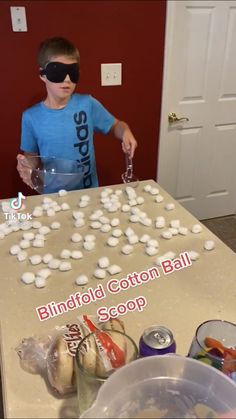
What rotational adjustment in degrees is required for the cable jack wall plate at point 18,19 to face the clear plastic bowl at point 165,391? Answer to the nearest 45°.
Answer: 0° — it already faces it

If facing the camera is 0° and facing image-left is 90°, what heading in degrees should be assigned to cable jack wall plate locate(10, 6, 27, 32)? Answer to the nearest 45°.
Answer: approximately 0°

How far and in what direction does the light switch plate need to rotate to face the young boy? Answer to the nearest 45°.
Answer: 0° — it already faces them

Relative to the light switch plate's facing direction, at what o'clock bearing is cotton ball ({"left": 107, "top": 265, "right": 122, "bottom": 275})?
The cotton ball is roughly at 12 o'clock from the light switch plate.

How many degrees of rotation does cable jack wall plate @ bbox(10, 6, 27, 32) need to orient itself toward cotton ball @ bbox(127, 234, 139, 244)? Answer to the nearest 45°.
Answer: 0° — it already faces it

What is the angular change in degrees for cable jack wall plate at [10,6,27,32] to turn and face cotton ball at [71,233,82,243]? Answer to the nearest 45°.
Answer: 0° — it already faces it
